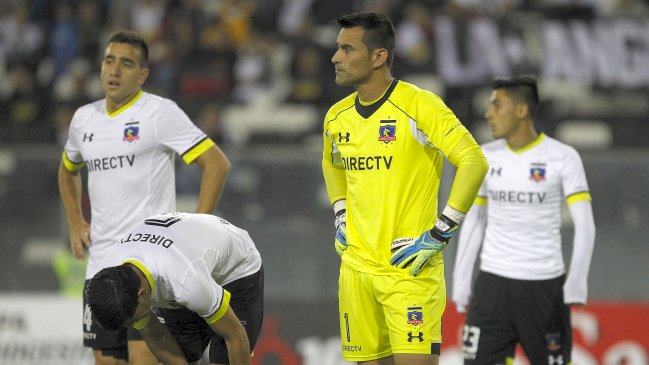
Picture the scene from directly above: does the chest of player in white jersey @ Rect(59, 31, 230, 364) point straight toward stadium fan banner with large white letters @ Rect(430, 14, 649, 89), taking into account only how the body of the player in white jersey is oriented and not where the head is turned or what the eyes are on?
no

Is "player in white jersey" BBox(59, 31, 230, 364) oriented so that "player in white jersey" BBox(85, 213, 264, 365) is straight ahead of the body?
no

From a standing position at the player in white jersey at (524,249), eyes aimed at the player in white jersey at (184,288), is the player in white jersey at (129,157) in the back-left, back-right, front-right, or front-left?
front-right

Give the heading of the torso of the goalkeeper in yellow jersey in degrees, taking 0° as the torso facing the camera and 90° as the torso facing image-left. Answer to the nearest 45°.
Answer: approximately 45°

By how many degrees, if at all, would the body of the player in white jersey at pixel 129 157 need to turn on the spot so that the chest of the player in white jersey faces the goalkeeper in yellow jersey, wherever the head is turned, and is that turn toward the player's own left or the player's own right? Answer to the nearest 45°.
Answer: approximately 90° to the player's own left

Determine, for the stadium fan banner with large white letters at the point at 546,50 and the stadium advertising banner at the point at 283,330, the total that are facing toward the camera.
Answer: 2

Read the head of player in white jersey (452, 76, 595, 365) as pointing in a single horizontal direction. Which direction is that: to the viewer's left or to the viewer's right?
to the viewer's left

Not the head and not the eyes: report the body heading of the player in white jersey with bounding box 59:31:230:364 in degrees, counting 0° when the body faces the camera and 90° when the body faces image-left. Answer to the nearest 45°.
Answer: approximately 45°

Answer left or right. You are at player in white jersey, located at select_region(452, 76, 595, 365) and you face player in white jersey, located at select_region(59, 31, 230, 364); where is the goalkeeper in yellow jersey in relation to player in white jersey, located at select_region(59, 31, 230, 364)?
left

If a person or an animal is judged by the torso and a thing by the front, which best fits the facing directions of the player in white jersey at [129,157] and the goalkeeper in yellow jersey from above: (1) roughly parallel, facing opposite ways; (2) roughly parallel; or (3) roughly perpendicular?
roughly parallel

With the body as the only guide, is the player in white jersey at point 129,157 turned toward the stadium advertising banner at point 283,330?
no

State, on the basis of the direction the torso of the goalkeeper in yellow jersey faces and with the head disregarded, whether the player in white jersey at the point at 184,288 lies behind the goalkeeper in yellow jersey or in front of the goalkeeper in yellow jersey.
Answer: in front

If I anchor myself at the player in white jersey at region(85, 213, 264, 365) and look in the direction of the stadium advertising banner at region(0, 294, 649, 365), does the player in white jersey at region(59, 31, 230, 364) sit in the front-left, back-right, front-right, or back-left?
front-left

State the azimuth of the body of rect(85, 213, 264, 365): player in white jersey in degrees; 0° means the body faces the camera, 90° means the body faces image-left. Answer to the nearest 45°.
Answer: approximately 45°

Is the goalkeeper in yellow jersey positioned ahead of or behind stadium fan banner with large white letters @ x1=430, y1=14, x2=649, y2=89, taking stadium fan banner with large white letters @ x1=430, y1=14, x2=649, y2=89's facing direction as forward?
ahead
